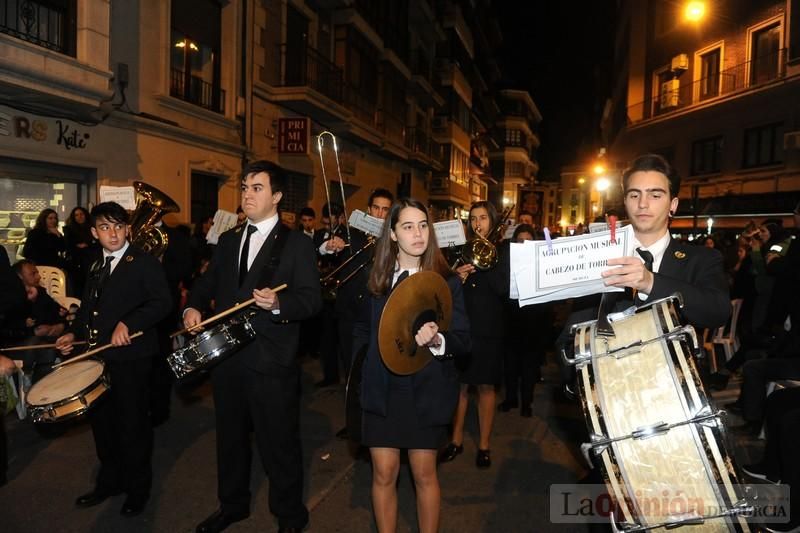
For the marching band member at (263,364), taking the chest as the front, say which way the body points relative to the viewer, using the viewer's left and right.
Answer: facing the viewer and to the left of the viewer

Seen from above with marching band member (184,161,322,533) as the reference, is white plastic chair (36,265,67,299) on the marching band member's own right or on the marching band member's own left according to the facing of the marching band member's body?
on the marching band member's own right

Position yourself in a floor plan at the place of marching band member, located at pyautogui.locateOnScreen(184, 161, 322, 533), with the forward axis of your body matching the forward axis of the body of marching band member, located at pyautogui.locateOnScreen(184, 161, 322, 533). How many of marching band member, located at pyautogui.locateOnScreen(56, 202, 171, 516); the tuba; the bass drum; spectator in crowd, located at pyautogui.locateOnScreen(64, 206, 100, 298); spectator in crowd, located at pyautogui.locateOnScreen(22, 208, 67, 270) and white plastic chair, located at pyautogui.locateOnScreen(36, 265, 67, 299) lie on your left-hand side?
1

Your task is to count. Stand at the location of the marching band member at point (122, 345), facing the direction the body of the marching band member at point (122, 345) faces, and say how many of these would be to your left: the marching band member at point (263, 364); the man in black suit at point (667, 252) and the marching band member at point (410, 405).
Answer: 3

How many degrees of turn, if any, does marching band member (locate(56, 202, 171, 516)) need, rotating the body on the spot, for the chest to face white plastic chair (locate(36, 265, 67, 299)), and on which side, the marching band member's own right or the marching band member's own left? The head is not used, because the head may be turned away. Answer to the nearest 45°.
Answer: approximately 135° to the marching band member's own right

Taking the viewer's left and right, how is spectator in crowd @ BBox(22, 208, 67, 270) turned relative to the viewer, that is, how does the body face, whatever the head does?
facing the viewer and to the right of the viewer

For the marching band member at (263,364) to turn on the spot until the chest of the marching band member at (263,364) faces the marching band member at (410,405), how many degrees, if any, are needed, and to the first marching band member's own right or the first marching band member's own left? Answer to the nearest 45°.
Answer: approximately 90° to the first marching band member's own left

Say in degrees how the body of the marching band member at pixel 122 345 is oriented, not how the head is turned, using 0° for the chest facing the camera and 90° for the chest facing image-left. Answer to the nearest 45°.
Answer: approximately 45°

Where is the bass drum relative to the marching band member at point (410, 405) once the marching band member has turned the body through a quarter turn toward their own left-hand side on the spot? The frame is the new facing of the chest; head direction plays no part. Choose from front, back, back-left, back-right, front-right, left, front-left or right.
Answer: front-right

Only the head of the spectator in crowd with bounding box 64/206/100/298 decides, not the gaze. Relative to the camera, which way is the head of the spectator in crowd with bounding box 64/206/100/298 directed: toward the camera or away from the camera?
toward the camera

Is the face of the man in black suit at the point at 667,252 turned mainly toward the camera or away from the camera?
toward the camera

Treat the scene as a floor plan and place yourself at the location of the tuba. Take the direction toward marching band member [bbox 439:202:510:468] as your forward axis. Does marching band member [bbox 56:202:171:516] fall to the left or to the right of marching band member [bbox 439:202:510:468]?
right

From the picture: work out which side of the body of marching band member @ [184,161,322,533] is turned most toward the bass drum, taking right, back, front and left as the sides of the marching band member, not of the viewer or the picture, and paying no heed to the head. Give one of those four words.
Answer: left

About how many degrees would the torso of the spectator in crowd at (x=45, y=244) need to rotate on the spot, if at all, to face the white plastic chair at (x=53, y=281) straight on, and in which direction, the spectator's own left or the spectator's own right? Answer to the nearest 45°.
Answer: approximately 45° to the spectator's own right

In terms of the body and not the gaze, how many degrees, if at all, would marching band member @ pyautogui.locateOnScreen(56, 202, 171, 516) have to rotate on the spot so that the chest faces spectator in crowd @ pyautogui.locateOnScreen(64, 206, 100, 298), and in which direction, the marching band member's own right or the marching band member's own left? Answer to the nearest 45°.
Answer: approximately 135° to the marching band member's own right

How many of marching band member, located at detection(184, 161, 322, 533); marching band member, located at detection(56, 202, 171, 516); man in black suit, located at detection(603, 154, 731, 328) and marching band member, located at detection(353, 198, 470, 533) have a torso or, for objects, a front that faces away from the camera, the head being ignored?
0

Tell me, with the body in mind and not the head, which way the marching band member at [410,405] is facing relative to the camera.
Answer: toward the camera

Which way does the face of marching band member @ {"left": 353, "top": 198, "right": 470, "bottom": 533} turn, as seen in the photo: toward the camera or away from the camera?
toward the camera
